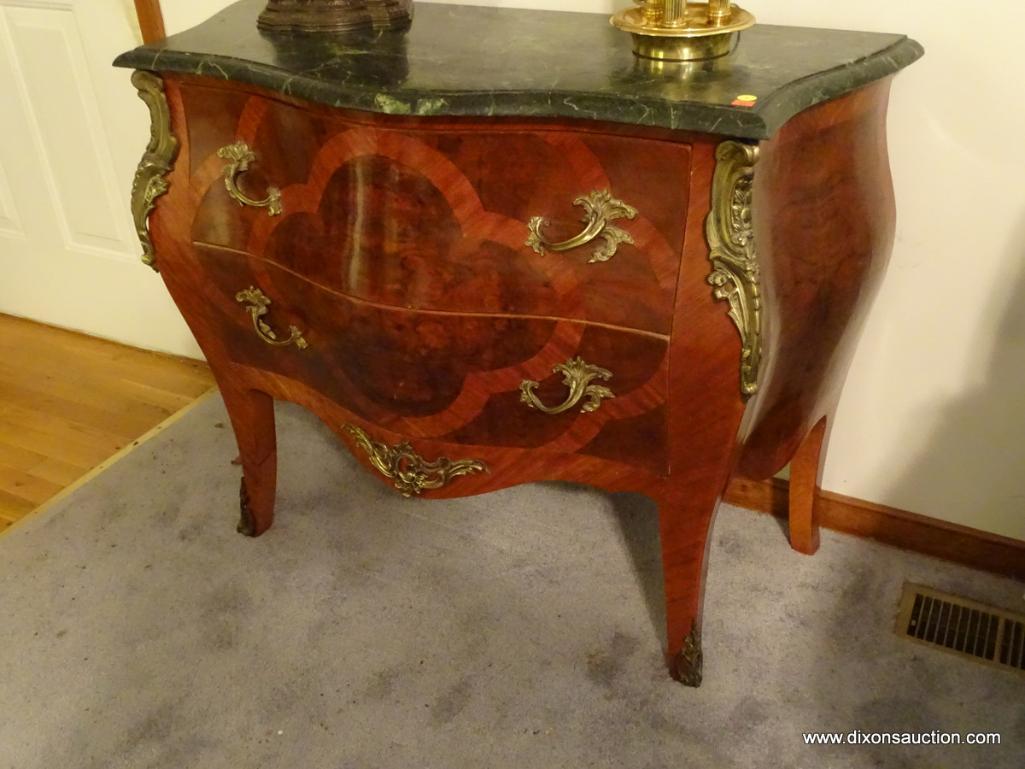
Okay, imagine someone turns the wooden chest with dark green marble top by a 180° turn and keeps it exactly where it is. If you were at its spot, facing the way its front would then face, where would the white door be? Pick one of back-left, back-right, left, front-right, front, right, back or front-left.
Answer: left

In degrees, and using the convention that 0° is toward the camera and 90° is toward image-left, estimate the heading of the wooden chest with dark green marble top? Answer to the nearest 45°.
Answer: approximately 45°

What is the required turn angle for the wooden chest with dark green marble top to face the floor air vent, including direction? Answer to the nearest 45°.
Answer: approximately 135° to its left
